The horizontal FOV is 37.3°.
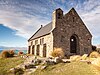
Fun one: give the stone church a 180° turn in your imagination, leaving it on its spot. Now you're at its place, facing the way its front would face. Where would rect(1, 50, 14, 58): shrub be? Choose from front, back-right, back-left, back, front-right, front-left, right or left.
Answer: front-left

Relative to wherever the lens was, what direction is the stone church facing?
facing the viewer and to the right of the viewer

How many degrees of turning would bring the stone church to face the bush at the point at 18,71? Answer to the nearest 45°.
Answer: approximately 90° to its right
